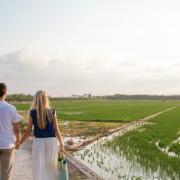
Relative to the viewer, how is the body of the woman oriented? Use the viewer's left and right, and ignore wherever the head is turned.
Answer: facing away from the viewer

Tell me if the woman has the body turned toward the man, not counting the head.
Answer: no

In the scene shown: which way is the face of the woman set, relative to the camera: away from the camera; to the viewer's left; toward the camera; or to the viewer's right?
away from the camera
